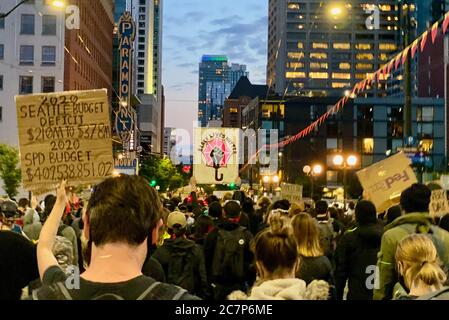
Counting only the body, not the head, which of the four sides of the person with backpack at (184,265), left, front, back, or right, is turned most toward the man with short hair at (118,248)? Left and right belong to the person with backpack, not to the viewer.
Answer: back

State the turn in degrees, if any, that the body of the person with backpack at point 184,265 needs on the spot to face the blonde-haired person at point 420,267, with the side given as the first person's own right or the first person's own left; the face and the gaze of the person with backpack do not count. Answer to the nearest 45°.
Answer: approximately 135° to the first person's own right

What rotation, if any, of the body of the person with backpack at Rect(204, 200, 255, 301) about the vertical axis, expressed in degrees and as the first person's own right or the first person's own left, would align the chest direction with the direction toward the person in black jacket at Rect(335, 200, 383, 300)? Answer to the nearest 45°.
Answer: approximately 90° to the first person's own right

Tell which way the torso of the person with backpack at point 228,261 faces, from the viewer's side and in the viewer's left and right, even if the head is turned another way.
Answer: facing away from the viewer

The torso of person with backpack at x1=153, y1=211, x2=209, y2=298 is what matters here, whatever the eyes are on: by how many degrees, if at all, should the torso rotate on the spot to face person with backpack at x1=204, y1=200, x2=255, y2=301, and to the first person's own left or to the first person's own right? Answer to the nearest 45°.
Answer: approximately 45° to the first person's own right

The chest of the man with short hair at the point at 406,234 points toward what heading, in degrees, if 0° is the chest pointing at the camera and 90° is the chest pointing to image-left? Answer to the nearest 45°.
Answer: approximately 180°

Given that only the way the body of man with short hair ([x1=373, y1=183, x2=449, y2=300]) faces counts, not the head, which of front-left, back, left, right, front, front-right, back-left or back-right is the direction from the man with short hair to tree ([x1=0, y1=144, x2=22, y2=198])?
front-left

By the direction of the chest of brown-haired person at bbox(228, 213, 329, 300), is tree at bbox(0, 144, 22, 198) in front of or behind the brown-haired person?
in front

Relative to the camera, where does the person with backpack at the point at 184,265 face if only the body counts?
away from the camera

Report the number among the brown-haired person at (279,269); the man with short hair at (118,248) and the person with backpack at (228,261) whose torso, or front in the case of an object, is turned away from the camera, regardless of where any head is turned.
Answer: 3

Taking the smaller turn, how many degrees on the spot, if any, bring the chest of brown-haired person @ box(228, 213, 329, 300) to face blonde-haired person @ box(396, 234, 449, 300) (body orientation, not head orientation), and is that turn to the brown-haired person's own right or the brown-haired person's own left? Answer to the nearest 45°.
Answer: approximately 45° to the brown-haired person's own right

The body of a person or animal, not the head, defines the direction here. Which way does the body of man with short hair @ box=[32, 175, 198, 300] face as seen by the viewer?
away from the camera

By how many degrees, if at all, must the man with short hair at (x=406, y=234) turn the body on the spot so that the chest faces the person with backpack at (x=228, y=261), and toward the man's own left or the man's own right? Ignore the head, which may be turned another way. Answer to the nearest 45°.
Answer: approximately 45° to the man's own left

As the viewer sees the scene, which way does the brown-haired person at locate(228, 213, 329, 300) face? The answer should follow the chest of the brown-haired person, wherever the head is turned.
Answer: away from the camera
